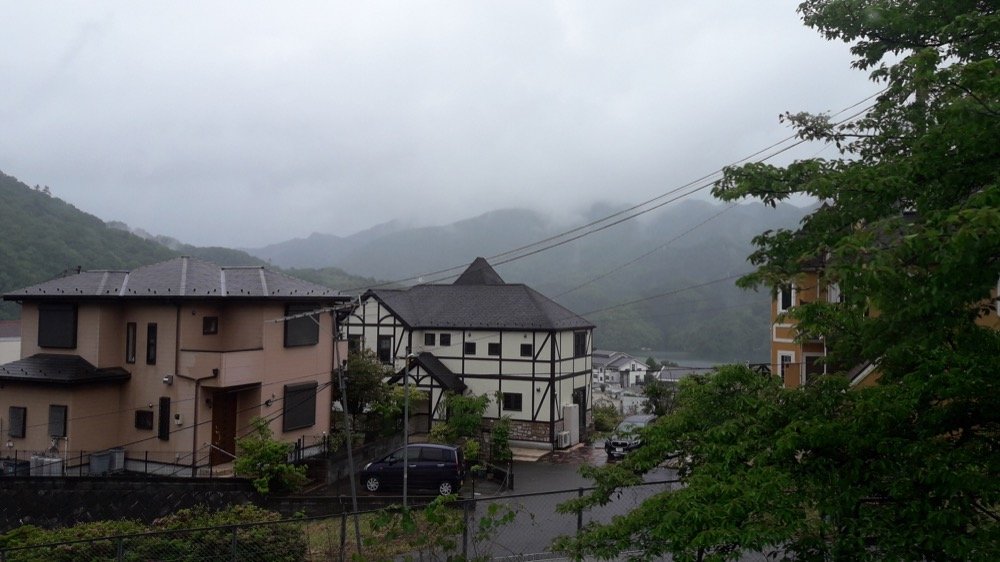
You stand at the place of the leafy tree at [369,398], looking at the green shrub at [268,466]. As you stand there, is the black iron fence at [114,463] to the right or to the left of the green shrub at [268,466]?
right

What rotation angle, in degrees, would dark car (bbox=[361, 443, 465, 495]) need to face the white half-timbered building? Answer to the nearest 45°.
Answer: approximately 90° to its right

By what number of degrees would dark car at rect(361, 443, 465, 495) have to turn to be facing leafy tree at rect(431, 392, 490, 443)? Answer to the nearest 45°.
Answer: approximately 90° to its right

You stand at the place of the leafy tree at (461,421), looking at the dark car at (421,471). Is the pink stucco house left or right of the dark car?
right

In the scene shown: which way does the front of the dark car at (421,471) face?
to the viewer's left

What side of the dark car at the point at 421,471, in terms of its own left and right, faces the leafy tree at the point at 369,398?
right

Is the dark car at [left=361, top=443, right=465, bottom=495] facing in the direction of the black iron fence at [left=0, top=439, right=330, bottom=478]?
yes

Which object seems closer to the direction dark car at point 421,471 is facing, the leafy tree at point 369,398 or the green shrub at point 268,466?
the green shrub
